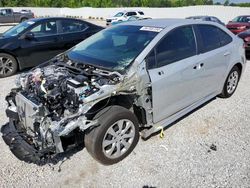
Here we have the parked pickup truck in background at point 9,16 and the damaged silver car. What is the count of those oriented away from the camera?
0

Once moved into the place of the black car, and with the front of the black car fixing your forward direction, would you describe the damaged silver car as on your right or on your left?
on your left

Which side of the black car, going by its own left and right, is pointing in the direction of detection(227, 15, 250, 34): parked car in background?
back

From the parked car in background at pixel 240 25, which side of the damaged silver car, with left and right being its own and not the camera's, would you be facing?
back

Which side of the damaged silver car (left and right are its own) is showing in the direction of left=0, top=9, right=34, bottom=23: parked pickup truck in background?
right

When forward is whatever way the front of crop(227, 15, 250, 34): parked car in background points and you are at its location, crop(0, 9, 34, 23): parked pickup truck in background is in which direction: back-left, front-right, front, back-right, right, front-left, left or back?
front-right

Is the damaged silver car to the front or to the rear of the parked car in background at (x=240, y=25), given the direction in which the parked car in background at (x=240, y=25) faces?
to the front

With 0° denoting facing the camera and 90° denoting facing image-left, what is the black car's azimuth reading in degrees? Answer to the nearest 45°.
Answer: approximately 45°

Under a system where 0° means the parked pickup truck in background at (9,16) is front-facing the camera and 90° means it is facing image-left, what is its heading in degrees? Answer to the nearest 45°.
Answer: approximately 90°

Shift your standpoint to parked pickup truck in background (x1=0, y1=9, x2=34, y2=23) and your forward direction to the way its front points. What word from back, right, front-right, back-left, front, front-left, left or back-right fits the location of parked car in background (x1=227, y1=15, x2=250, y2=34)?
back-left

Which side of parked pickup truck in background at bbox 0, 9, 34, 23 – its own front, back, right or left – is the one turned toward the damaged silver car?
left

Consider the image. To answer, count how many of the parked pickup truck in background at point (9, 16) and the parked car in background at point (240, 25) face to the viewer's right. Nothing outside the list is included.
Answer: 0

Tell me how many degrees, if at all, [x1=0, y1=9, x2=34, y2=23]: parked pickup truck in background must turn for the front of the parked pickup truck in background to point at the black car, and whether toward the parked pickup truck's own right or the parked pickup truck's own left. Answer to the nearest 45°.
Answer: approximately 90° to the parked pickup truck's own left

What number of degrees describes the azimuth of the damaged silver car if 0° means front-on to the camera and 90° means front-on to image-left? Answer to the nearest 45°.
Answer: approximately 45°
